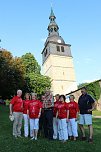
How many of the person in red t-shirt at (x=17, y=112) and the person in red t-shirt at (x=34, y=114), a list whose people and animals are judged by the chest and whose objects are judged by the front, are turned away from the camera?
0

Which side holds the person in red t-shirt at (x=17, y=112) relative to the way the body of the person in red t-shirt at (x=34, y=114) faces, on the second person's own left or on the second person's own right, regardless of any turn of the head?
on the second person's own right

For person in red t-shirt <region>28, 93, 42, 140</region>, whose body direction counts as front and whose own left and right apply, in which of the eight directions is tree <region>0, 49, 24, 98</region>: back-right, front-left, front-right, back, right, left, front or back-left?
back

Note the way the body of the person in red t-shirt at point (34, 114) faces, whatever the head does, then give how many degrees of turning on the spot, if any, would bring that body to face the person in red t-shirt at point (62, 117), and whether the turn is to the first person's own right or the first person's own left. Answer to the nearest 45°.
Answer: approximately 90° to the first person's own left

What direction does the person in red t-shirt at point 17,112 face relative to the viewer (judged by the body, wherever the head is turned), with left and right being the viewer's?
facing the viewer and to the right of the viewer

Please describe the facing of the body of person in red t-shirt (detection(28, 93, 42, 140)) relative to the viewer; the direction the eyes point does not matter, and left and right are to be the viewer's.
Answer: facing the viewer

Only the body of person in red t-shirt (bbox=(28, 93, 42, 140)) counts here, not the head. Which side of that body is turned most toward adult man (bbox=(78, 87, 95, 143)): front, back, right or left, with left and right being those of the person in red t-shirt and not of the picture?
left

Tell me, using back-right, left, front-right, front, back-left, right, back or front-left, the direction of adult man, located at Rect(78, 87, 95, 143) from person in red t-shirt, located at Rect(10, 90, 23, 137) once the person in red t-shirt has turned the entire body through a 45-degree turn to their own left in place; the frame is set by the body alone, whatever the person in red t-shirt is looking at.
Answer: front
